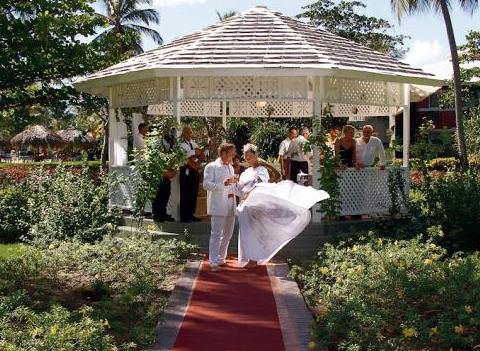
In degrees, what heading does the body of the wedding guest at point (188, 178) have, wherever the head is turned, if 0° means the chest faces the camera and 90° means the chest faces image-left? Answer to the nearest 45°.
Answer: approximately 315°

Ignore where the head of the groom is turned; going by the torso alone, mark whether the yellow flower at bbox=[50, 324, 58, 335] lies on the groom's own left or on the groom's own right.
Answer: on the groom's own right

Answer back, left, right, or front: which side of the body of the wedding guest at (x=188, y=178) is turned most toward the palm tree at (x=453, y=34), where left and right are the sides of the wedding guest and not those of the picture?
left

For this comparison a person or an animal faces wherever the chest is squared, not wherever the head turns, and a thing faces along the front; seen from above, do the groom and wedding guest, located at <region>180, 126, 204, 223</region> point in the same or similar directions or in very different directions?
same or similar directions

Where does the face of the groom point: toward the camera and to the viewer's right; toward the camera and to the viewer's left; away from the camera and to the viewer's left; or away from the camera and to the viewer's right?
toward the camera and to the viewer's right

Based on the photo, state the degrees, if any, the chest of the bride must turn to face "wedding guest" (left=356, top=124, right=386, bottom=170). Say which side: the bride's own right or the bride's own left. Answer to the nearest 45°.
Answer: approximately 180°

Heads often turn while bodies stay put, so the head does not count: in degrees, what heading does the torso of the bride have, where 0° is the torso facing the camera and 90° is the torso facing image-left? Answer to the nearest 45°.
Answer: approximately 45°

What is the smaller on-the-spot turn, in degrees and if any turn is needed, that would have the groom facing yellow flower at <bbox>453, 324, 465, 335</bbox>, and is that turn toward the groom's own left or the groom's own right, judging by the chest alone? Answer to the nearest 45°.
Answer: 0° — they already face it

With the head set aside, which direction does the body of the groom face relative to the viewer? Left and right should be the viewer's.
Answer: facing the viewer and to the right of the viewer

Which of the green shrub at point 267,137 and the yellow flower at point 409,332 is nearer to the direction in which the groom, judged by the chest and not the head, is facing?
the yellow flower

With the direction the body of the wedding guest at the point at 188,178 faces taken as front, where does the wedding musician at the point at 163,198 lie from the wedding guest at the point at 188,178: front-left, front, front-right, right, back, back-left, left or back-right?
back-right

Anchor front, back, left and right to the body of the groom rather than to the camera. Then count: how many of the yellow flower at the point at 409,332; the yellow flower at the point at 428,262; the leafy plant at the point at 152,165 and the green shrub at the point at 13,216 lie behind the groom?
2

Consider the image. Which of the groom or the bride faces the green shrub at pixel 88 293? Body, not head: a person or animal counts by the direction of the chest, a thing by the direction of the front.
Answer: the bride

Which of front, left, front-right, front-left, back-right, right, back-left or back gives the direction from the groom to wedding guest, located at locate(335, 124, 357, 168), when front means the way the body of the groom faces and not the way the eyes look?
left

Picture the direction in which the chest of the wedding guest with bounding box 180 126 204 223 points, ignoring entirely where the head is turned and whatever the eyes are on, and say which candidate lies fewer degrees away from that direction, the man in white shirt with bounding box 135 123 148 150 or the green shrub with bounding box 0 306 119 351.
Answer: the green shrub

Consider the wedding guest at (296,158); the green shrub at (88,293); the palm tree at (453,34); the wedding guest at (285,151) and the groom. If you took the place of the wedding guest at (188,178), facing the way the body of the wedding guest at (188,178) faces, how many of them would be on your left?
3

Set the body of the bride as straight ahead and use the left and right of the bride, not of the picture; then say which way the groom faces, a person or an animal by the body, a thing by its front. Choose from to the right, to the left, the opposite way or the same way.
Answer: to the left

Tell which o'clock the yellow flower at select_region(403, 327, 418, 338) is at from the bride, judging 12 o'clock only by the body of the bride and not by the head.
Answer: The yellow flower is roughly at 10 o'clock from the bride.

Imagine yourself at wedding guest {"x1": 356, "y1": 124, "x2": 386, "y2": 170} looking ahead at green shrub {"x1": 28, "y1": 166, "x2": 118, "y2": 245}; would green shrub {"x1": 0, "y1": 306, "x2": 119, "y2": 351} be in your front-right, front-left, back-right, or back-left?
front-left

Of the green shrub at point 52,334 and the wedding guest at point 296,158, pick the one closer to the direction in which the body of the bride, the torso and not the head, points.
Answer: the green shrub
